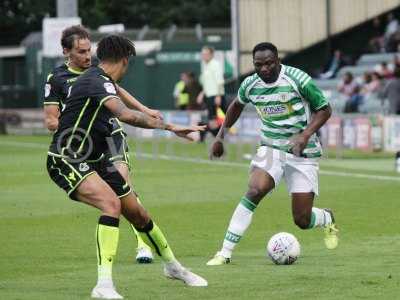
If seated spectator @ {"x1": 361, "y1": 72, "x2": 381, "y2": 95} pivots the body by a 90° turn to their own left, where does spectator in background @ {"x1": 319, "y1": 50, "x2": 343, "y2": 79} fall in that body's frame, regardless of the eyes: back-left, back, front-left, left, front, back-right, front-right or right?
back-left

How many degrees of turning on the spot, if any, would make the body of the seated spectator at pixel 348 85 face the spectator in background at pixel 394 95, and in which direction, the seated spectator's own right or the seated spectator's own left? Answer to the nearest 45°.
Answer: approximately 45° to the seated spectator's own left

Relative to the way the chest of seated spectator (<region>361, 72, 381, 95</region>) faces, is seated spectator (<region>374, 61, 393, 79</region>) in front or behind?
behind

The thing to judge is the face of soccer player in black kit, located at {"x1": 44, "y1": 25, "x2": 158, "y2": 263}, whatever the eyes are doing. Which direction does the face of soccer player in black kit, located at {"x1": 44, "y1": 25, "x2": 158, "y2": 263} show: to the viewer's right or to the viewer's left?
to the viewer's right

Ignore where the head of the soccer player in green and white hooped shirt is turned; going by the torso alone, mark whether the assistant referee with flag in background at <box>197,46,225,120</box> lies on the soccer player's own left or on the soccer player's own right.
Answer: on the soccer player's own right

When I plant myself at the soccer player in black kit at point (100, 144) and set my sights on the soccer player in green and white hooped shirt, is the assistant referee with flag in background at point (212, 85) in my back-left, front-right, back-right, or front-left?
front-left

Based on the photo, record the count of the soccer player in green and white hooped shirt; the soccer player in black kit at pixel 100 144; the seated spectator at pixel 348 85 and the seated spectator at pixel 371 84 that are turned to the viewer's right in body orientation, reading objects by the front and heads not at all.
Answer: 1

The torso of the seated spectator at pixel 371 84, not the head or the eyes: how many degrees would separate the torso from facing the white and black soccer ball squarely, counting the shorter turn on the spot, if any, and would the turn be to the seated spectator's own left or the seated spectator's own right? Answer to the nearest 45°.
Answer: approximately 45° to the seated spectator's own left

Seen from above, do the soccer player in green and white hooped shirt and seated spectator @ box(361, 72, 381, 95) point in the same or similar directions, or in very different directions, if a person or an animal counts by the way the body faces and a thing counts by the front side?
same or similar directions

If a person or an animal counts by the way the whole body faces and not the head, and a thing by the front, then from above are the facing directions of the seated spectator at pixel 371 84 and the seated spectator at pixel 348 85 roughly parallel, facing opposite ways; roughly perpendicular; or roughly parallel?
roughly parallel

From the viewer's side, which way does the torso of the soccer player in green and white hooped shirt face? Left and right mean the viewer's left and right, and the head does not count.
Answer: facing the viewer and to the left of the viewer

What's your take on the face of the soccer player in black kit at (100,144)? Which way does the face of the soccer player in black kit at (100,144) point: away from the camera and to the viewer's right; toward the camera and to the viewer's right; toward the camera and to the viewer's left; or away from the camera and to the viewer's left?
away from the camera and to the viewer's right

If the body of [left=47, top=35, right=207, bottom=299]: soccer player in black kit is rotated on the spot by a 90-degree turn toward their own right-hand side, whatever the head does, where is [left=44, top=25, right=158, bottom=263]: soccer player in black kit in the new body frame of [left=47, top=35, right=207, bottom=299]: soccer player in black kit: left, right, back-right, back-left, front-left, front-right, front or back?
back

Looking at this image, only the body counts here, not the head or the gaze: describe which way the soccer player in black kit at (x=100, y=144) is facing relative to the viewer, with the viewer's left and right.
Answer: facing to the right of the viewer

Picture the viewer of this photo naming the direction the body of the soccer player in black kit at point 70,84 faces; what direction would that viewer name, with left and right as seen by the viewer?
facing the viewer and to the right of the viewer
